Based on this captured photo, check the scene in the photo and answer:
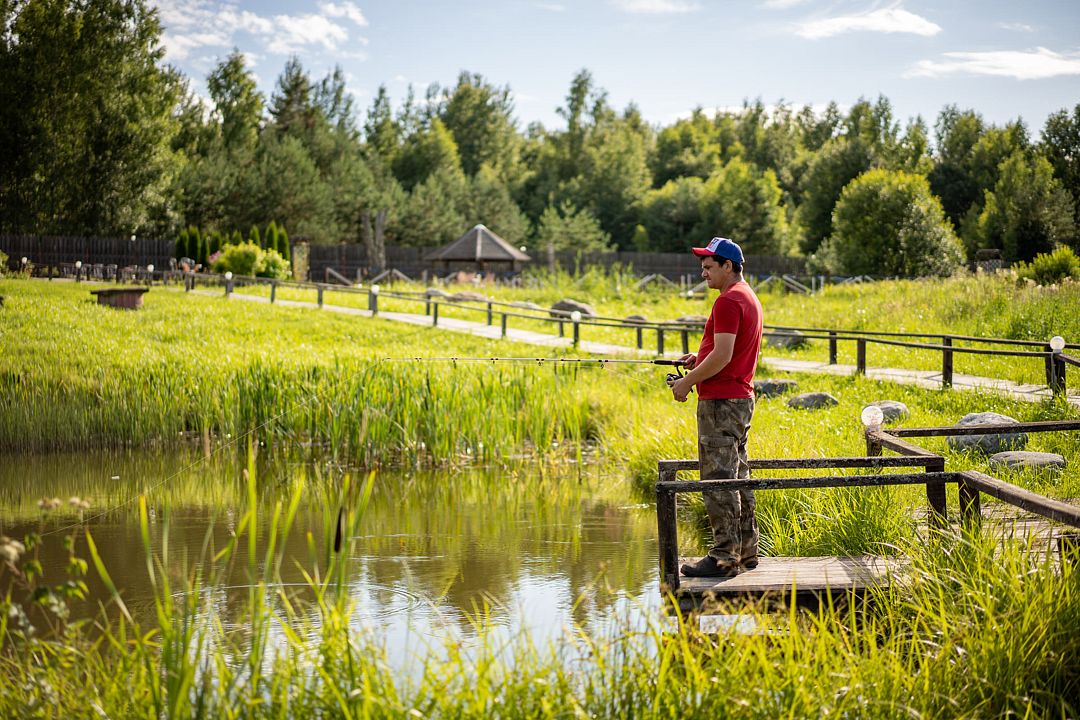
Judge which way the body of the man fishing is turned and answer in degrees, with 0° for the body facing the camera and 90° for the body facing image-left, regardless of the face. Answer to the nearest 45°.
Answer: approximately 90°

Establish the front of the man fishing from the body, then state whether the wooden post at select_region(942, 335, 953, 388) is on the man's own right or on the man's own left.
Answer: on the man's own right

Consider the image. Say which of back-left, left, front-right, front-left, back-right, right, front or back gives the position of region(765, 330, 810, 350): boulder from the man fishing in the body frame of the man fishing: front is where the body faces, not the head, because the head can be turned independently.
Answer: right

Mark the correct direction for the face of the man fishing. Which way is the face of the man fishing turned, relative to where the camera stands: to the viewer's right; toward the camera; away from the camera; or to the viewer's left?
to the viewer's left

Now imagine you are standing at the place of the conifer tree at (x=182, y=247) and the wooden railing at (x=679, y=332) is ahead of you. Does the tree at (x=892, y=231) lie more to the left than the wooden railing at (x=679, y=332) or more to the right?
left

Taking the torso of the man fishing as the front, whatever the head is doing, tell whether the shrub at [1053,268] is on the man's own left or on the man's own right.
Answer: on the man's own right

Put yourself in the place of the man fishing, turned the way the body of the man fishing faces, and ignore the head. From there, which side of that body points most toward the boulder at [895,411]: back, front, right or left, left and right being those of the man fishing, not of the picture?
right

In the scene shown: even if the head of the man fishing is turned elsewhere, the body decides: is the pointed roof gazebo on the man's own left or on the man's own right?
on the man's own right

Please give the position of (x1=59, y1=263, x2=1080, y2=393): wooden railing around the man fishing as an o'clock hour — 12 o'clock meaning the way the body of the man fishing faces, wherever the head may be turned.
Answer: The wooden railing is roughly at 3 o'clock from the man fishing.
